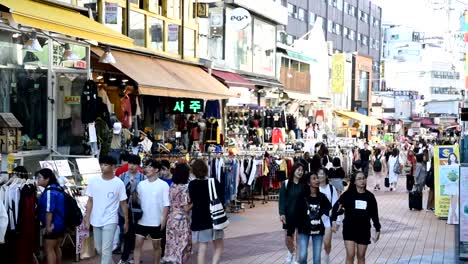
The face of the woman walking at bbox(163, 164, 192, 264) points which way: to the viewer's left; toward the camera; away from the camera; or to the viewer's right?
away from the camera

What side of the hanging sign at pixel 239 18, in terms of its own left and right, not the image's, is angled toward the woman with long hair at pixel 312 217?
front

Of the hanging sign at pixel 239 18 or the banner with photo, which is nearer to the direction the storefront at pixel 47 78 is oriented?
the banner with photo

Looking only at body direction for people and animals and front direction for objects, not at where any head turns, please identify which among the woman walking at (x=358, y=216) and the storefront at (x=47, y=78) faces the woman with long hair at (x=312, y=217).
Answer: the storefront

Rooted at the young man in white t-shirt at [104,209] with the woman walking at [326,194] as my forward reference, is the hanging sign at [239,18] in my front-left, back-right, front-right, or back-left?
front-left

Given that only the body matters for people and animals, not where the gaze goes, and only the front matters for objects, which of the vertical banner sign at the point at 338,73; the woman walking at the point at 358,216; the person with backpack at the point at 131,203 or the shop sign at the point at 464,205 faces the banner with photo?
the vertical banner sign

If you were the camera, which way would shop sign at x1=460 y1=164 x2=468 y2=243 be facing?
facing the viewer and to the left of the viewer

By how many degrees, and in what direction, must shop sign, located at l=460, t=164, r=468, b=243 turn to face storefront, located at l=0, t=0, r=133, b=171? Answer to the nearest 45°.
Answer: approximately 45° to its right

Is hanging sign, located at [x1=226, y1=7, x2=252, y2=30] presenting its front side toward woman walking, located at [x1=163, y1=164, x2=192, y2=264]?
yes

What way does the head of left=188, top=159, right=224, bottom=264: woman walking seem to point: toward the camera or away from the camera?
away from the camera

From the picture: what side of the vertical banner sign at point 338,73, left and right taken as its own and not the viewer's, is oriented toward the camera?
front

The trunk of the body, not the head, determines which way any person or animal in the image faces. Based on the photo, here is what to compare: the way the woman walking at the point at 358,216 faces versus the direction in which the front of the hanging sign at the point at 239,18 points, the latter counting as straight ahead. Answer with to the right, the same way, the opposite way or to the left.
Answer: the same way

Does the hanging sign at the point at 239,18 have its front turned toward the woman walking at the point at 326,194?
yes

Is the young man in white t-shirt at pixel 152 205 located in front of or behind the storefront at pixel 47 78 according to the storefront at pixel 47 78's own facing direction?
in front

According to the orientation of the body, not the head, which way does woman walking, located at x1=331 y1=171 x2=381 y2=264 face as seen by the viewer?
toward the camera
